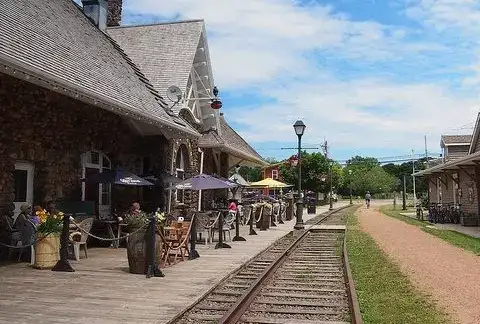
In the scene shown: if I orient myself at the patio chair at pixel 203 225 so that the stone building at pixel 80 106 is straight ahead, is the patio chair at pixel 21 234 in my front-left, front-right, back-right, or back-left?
front-left

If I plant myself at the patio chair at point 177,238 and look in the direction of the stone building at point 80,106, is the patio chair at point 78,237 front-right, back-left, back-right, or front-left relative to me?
front-left
